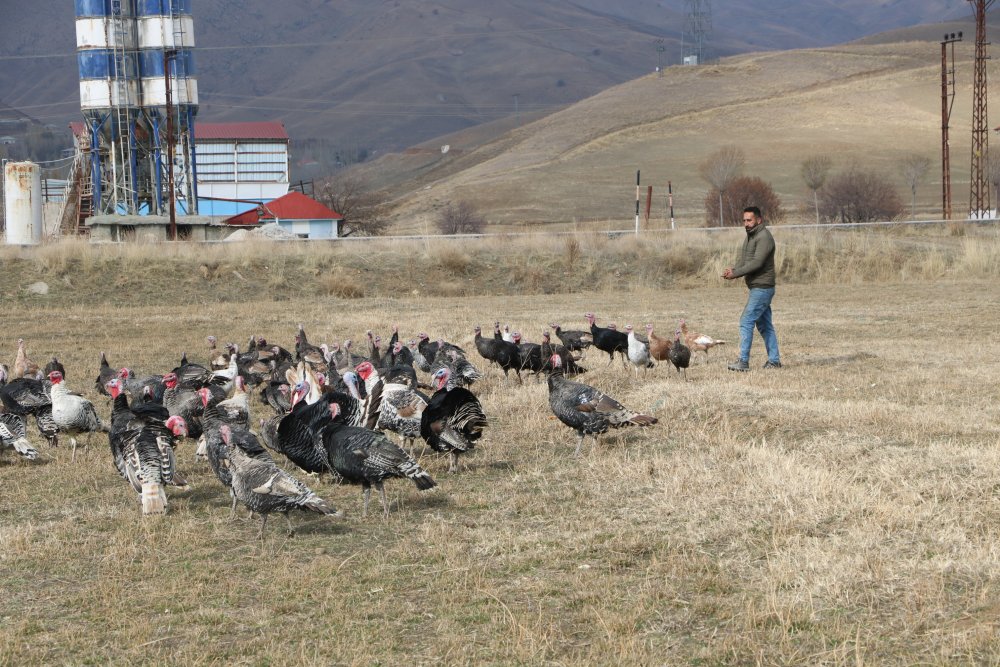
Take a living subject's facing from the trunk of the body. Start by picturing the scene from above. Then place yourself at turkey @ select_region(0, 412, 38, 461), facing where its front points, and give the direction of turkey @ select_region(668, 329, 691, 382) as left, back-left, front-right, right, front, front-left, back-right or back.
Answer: back

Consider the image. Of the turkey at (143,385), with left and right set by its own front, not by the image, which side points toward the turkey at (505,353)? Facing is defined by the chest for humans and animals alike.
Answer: back

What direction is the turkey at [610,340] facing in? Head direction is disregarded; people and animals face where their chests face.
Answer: to the viewer's left

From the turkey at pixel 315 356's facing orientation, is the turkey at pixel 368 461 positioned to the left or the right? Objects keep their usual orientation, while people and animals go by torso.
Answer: on its left

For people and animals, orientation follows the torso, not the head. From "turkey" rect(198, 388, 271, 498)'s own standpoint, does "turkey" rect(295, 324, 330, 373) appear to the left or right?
on its right

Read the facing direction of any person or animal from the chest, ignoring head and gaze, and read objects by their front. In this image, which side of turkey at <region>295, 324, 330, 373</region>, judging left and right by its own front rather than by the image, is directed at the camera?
left

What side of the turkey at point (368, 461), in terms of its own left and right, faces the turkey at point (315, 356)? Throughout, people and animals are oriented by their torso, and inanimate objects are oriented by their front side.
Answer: right

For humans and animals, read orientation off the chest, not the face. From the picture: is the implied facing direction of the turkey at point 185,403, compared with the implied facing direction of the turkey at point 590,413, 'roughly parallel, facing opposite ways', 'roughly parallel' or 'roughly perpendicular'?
roughly parallel

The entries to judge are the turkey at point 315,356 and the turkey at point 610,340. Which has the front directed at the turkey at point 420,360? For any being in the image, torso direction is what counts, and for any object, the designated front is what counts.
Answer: the turkey at point 610,340

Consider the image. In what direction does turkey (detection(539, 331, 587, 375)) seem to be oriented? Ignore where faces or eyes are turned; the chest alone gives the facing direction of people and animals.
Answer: to the viewer's left

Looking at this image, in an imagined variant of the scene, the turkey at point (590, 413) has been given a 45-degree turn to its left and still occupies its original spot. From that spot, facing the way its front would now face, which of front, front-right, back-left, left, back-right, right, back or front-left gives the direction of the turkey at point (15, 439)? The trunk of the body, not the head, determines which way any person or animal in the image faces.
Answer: front-right

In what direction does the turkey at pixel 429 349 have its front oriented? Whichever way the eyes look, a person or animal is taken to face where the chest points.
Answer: to the viewer's left
